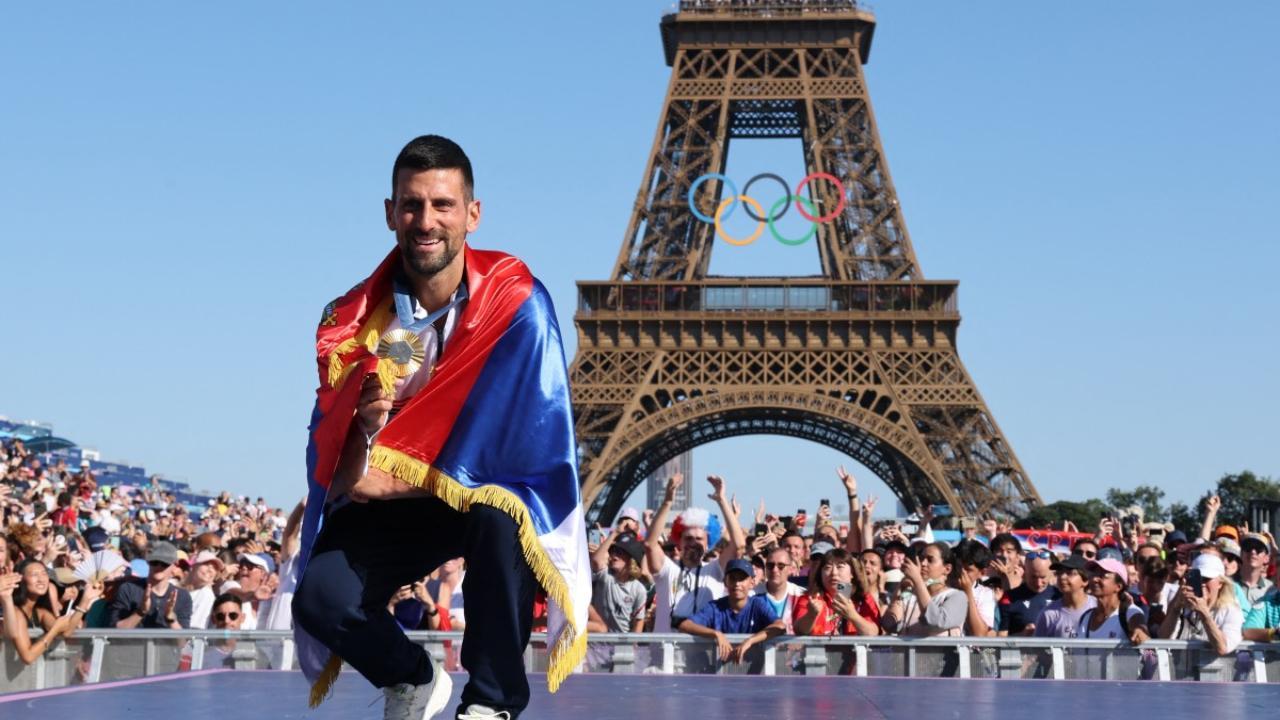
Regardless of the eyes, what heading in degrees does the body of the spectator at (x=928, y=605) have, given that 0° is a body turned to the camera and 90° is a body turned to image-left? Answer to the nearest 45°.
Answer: approximately 45°

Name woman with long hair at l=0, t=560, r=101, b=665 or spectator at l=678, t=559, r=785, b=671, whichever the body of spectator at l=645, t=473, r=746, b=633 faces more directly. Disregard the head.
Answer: the spectator

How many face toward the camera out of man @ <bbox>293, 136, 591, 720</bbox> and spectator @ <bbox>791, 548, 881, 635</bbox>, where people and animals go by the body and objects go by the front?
2

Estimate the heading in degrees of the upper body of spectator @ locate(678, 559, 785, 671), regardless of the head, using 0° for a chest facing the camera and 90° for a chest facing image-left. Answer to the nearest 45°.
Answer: approximately 0°

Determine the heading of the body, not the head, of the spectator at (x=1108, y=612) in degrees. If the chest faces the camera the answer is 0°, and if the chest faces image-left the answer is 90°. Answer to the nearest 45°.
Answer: approximately 45°

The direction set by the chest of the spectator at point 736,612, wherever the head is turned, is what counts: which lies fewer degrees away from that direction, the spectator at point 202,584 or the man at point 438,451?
the man

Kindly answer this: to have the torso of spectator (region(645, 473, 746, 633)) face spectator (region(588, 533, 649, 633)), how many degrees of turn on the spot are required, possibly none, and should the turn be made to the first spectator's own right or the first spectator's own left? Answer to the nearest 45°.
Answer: approximately 90° to the first spectator's own right

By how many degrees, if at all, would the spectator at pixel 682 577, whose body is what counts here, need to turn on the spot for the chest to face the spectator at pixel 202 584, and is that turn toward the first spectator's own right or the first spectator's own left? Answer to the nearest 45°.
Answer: approximately 90° to the first spectator's own right

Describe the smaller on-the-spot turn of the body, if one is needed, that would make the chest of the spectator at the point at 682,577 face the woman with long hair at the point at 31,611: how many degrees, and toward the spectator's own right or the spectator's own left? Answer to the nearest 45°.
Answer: approximately 90° to the spectator's own right
